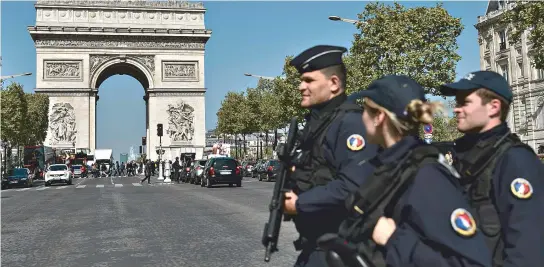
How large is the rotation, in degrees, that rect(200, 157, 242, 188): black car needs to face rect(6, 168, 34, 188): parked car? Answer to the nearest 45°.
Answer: approximately 45° to its left

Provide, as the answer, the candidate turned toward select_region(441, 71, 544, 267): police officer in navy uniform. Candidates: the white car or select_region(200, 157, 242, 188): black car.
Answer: the white car

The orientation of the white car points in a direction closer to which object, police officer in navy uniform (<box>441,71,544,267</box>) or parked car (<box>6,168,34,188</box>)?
the police officer in navy uniform

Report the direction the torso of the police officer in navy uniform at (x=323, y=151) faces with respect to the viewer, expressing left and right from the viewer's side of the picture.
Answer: facing to the left of the viewer

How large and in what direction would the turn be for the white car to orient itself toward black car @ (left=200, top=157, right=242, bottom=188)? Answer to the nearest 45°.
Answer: approximately 45° to its left

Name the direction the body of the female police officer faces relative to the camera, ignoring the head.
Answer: to the viewer's left

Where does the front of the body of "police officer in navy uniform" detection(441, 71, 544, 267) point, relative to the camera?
to the viewer's left

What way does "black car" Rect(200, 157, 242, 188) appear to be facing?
away from the camera
